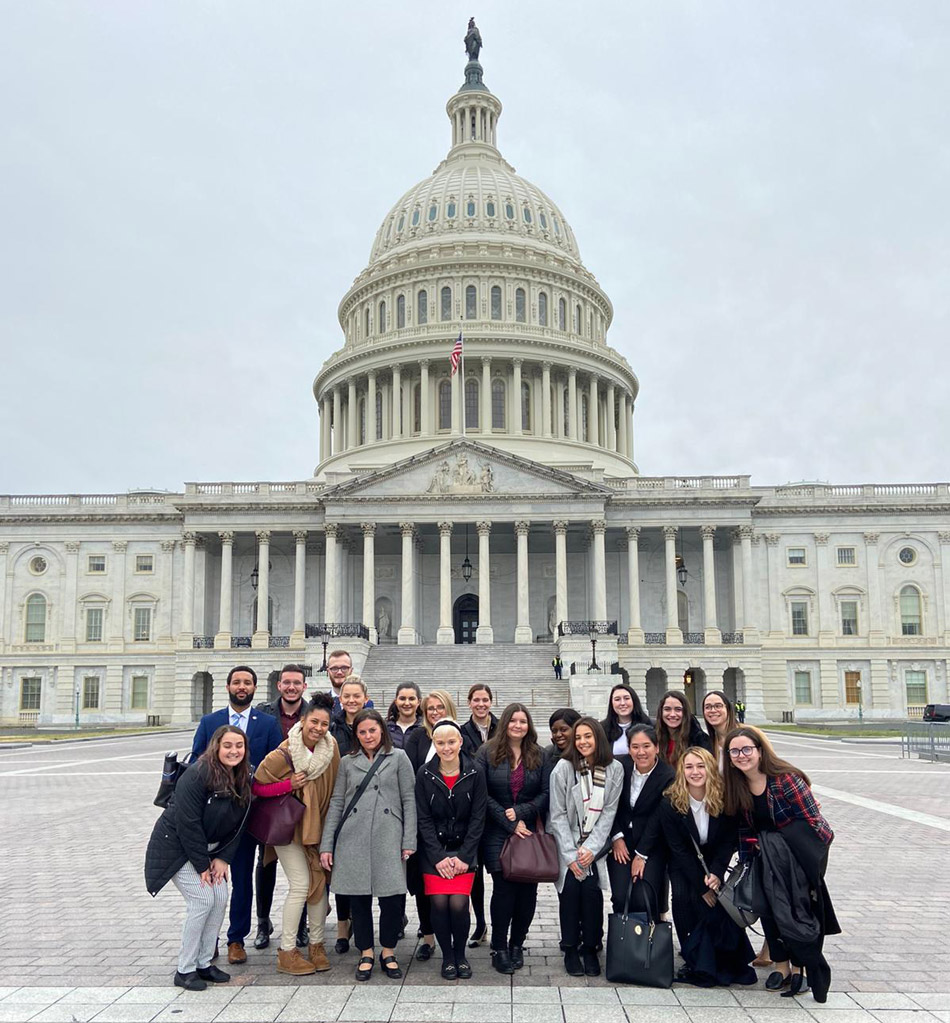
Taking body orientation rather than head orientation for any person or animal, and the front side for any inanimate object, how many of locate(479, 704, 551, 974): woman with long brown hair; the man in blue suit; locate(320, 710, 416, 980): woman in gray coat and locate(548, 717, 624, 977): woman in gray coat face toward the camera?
4

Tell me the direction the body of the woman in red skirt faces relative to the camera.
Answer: toward the camera

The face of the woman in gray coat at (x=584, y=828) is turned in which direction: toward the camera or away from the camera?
toward the camera

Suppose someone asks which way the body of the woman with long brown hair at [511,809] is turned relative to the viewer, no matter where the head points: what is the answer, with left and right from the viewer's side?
facing the viewer

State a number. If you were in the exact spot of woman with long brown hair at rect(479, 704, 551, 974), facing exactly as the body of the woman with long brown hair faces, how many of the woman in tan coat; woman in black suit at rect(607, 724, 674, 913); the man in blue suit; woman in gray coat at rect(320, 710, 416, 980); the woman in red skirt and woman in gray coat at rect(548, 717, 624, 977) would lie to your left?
2

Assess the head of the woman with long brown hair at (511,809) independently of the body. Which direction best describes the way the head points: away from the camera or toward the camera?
toward the camera

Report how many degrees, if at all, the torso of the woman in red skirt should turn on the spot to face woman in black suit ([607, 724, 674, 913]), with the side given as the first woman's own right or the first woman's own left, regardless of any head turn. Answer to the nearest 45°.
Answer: approximately 90° to the first woman's own left

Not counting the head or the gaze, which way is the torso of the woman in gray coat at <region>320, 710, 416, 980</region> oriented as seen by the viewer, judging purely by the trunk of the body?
toward the camera

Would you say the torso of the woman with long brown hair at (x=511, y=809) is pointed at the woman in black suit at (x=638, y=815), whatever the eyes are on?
no

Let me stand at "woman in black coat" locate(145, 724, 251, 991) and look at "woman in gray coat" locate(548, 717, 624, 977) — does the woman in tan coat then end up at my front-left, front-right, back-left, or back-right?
front-left

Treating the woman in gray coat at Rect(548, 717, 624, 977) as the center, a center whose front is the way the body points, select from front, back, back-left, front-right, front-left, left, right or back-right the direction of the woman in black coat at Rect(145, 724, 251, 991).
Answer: right

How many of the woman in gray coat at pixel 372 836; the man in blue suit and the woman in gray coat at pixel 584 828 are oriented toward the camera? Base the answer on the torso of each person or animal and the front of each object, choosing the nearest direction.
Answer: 3

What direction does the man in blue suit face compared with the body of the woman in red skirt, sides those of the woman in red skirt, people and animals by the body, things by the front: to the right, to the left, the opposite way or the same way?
the same way

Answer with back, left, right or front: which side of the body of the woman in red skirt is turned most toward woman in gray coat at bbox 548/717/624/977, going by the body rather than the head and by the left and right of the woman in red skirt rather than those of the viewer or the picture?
left

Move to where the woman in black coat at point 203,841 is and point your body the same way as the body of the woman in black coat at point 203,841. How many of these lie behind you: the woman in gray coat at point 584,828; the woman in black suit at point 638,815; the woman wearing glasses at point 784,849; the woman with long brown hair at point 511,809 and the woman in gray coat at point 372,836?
0

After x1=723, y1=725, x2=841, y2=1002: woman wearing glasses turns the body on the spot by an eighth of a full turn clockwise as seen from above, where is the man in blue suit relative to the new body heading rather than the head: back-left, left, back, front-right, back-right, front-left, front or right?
front

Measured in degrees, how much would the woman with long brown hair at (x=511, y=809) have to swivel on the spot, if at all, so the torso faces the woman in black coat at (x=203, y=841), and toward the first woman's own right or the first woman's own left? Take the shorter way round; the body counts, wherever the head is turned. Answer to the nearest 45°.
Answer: approximately 90° to the first woman's own right
